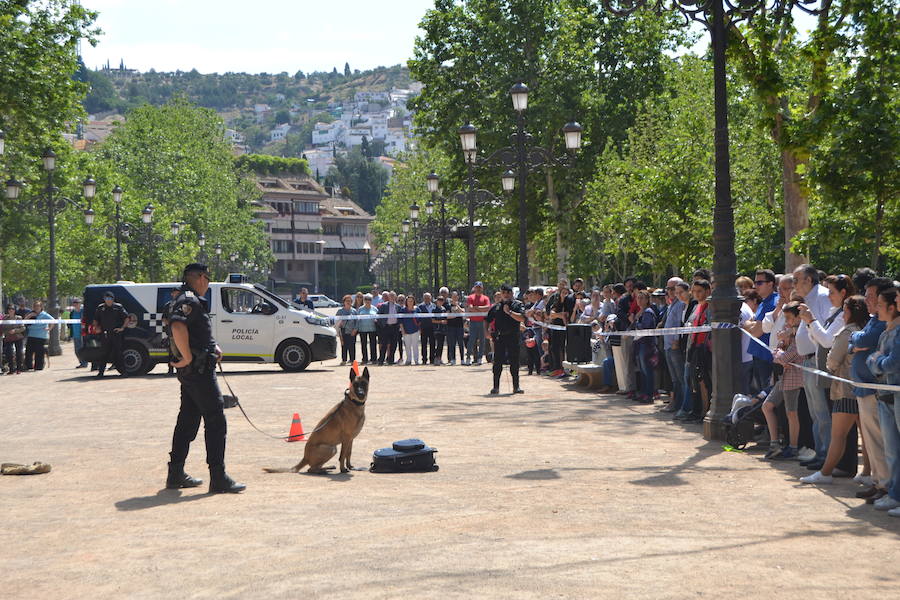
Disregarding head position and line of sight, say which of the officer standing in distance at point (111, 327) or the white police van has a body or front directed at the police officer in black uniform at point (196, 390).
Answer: the officer standing in distance

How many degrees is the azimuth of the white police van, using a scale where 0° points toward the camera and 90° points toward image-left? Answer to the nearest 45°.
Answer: approximately 270°

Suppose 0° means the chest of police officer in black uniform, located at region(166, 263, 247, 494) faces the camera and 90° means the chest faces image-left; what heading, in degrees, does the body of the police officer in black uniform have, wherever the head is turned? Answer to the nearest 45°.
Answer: approximately 270°

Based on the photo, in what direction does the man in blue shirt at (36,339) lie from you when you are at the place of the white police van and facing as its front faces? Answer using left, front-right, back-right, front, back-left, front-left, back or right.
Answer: back-left

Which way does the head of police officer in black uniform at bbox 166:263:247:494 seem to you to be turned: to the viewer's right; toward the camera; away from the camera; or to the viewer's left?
to the viewer's right

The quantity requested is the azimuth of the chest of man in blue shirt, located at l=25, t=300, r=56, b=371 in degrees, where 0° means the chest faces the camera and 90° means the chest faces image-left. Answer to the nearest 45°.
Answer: approximately 0°

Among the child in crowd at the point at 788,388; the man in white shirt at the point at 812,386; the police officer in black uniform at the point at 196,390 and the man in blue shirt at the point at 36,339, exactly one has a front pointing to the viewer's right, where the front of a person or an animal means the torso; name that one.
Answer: the police officer in black uniform

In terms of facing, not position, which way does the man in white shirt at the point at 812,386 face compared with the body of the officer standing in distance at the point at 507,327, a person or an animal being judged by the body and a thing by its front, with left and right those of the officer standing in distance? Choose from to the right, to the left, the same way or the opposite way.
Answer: to the right

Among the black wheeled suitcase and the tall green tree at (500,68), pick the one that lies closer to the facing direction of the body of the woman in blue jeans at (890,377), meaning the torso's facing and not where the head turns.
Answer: the black wheeled suitcase

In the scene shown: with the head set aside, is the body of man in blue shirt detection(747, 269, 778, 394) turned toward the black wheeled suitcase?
yes

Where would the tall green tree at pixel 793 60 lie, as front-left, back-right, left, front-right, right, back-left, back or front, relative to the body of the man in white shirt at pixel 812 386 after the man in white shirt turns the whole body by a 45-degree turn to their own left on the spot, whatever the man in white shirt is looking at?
back-right

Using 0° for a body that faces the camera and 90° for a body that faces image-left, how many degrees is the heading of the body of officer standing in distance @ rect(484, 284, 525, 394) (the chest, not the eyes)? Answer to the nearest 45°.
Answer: approximately 0°

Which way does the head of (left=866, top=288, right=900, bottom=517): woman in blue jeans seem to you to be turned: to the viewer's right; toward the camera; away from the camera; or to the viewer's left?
to the viewer's left

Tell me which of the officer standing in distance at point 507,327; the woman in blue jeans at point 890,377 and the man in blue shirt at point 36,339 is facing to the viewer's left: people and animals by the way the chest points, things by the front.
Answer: the woman in blue jeans
